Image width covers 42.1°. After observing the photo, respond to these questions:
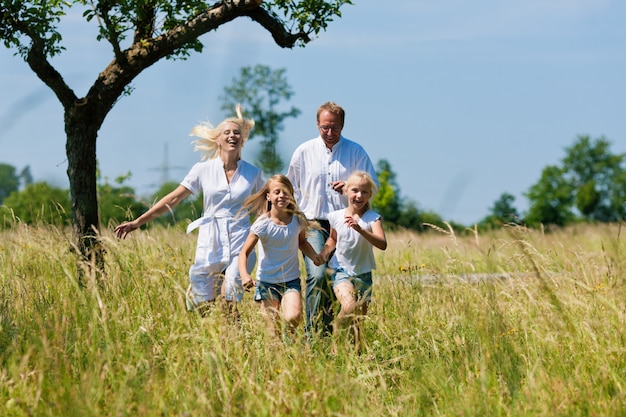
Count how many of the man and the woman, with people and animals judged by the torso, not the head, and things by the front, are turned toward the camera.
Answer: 2

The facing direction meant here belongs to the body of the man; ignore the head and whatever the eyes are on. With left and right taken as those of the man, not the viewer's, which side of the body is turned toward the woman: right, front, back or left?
right

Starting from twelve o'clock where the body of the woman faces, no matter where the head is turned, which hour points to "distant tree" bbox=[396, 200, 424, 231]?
The distant tree is roughly at 7 o'clock from the woman.

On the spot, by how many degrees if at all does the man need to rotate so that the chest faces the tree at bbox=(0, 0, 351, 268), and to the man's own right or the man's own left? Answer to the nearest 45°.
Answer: approximately 135° to the man's own right

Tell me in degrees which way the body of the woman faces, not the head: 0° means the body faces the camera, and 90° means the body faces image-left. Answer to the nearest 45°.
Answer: approximately 0°

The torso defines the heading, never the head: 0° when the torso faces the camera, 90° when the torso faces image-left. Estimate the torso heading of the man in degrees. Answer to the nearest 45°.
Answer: approximately 0°

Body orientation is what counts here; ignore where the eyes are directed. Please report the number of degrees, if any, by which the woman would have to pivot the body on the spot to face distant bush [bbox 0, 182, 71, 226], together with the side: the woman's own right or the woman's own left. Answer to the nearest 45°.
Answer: approximately 135° to the woman's own right

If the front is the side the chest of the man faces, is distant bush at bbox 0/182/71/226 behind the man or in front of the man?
behind
